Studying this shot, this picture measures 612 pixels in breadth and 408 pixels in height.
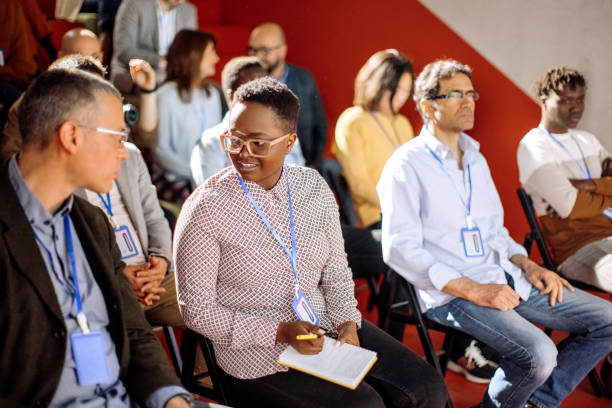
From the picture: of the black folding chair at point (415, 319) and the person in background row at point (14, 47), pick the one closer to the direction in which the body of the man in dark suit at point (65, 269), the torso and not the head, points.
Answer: the black folding chair

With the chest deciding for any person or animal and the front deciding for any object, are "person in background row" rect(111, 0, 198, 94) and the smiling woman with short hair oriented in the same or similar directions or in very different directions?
same or similar directions

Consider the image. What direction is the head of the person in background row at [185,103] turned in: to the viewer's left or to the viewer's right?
to the viewer's right

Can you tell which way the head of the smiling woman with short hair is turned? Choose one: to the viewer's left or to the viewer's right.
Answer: to the viewer's left

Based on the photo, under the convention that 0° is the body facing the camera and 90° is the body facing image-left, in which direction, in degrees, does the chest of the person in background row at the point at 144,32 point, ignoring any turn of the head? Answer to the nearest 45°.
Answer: approximately 315°

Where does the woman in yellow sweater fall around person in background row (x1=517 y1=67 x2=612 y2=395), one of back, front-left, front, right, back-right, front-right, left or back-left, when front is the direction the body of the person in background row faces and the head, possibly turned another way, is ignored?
back-right

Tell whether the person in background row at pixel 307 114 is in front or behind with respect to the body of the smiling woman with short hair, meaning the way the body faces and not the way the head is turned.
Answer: behind

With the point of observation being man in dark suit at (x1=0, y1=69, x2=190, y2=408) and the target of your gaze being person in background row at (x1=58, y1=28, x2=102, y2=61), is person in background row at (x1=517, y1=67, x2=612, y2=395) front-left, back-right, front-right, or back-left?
front-right

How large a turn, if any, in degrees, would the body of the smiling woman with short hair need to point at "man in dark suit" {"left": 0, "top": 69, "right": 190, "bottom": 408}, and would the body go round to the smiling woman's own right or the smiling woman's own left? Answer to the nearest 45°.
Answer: approximately 90° to the smiling woman's own right
